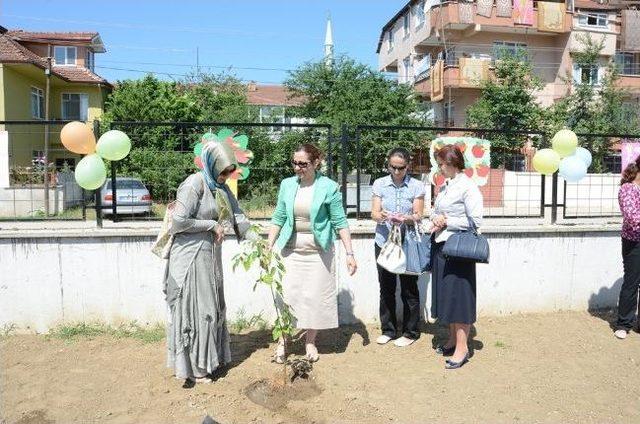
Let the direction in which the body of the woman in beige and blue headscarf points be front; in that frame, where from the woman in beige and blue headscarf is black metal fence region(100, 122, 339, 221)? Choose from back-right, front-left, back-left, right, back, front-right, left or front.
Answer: back-left

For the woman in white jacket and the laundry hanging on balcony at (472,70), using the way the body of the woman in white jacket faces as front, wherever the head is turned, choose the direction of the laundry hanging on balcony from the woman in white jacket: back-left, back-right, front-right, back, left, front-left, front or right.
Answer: back-right

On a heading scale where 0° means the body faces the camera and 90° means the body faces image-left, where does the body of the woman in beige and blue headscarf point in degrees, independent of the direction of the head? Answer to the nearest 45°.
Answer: approximately 315°

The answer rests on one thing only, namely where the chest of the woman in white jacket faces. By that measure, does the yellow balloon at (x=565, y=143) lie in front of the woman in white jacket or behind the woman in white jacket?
behind

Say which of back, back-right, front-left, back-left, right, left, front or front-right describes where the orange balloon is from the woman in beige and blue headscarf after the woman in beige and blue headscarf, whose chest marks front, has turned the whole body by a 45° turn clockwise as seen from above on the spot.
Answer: back-right

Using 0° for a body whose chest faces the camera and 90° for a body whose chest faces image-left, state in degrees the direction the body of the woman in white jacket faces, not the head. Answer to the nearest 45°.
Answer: approximately 45°

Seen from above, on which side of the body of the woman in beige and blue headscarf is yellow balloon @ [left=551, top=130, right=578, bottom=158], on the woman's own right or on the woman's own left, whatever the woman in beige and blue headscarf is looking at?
on the woman's own left
